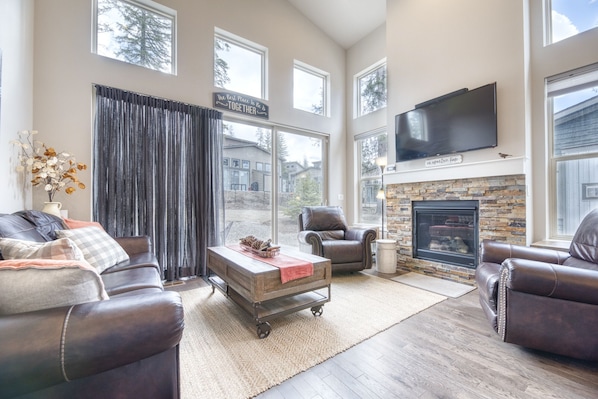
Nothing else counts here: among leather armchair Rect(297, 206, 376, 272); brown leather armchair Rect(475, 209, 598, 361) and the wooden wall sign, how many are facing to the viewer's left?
1

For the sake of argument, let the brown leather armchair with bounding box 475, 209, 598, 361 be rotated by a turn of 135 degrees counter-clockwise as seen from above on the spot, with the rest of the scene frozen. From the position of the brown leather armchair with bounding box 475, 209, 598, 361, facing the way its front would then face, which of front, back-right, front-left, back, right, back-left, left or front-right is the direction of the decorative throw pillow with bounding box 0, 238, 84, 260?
right

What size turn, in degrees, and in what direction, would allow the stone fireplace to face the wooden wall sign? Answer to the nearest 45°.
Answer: approximately 45° to its right

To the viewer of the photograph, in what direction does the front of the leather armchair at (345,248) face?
facing the viewer and to the right of the viewer

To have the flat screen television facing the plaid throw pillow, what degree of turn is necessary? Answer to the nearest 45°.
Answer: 0° — it already faces it

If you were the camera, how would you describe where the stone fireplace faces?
facing the viewer and to the left of the viewer

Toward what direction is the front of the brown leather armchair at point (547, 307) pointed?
to the viewer's left

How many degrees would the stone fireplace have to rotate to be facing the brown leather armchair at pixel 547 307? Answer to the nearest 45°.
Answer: approximately 45° to its left

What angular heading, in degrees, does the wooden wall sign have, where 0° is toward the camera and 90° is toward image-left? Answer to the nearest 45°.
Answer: approximately 315°

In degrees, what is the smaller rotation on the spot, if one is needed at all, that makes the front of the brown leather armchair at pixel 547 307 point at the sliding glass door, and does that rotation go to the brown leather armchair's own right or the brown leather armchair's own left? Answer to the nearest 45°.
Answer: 0° — it already faces it

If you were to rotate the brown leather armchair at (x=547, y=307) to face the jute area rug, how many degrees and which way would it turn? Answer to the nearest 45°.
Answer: approximately 45° to its left

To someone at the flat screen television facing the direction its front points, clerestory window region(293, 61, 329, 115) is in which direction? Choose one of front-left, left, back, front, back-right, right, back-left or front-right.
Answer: front-right
